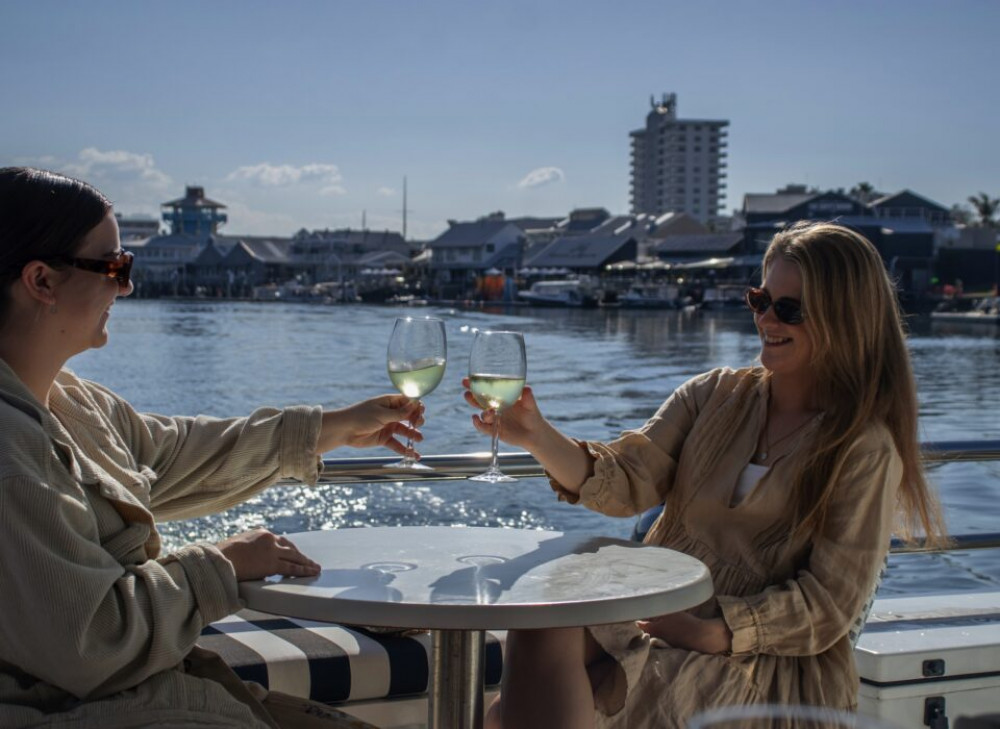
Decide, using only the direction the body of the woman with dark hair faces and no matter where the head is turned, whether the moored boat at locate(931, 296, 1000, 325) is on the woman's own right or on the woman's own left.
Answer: on the woman's own left

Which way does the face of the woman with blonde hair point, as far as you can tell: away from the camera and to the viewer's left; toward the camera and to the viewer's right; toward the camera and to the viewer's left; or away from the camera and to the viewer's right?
toward the camera and to the viewer's left

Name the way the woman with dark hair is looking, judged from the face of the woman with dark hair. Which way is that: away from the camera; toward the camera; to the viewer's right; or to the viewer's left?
to the viewer's right

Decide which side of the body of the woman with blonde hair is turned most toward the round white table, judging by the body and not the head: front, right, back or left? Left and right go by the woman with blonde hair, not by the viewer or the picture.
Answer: front

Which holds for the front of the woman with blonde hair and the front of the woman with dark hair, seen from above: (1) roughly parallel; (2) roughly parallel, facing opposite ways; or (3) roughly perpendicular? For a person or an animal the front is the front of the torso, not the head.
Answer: roughly parallel, facing opposite ways

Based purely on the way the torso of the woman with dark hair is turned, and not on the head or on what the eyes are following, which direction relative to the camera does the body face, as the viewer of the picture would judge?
to the viewer's right

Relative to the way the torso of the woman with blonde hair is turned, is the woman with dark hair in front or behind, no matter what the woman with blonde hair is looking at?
in front

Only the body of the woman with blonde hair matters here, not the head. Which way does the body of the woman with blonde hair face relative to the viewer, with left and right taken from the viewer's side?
facing the viewer and to the left of the viewer
